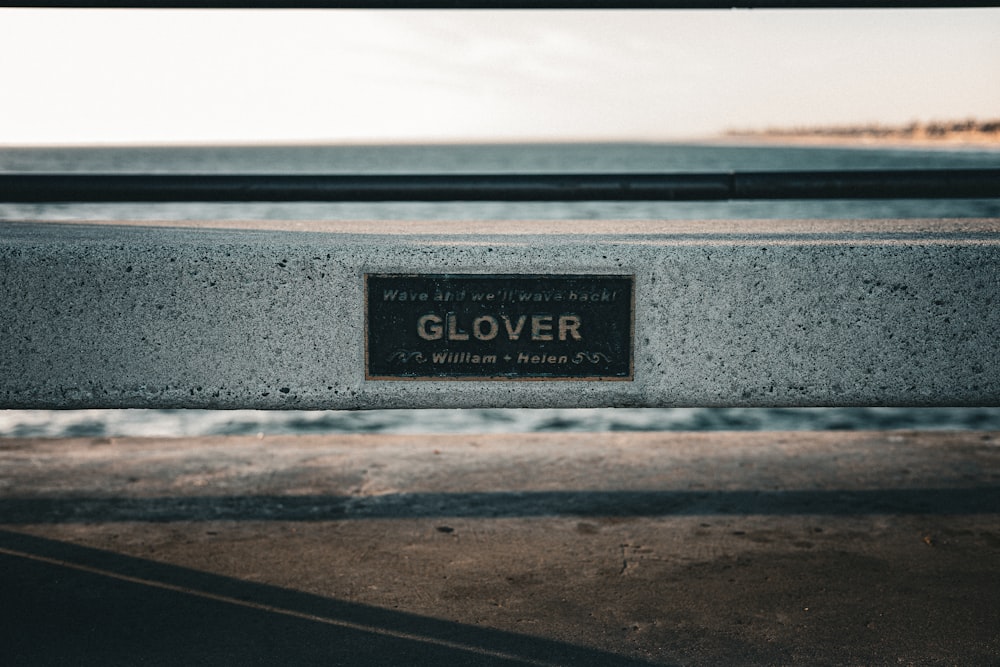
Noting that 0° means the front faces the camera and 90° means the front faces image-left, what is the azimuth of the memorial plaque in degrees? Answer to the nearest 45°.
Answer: approximately 0°
